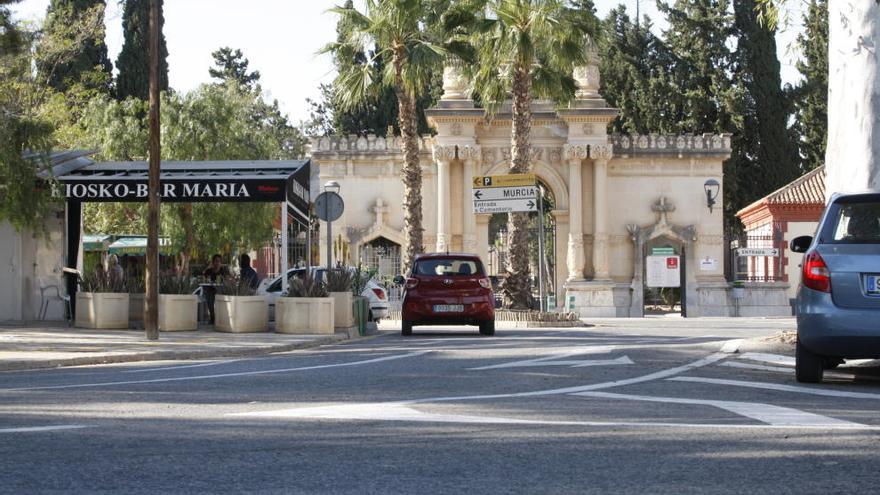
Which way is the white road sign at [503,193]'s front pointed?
toward the camera

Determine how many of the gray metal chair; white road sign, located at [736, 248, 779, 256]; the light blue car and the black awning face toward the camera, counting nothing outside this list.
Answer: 2

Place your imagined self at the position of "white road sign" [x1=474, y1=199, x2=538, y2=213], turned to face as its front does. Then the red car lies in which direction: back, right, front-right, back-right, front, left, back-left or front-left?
front

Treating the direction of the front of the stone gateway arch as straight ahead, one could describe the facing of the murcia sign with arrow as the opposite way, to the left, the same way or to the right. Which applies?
the same way

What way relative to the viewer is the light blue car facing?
away from the camera

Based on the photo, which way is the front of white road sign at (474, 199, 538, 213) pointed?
toward the camera

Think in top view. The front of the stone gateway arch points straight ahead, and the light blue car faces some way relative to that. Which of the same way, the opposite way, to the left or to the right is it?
the opposite way

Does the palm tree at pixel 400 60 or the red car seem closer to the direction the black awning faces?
the red car

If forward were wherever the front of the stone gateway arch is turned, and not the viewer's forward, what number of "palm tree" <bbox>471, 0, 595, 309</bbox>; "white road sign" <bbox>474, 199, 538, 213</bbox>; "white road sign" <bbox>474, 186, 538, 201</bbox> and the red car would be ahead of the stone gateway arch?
4

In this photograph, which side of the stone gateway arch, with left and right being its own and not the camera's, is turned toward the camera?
front

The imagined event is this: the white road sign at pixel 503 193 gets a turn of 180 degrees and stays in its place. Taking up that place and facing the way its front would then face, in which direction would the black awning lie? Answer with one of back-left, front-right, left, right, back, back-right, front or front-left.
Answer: back-left

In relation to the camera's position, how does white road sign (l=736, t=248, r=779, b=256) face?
facing the viewer

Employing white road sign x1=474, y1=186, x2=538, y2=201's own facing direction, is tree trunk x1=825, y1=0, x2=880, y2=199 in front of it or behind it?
in front

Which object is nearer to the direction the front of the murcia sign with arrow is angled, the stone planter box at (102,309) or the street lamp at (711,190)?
the stone planter box

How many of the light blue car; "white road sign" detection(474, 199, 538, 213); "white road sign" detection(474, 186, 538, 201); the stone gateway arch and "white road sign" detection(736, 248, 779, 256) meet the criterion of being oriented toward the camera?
4

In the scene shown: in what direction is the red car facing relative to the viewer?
away from the camera

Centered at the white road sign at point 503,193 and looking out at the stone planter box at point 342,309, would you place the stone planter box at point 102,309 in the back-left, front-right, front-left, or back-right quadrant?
front-right

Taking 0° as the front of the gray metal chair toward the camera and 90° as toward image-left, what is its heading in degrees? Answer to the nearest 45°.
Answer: approximately 270°

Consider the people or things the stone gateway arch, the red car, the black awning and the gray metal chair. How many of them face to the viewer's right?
1

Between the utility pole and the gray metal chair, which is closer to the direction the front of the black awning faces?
the utility pole
